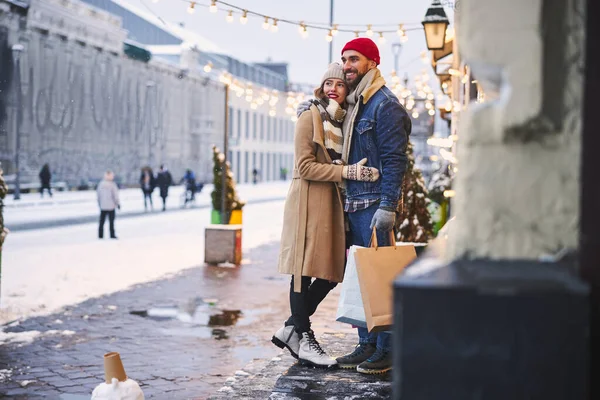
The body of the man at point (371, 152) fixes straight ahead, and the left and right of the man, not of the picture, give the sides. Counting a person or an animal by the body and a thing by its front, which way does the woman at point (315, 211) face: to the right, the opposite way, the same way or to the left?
to the left

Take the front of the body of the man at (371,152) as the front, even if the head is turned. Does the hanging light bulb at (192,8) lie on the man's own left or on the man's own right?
on the man's own right

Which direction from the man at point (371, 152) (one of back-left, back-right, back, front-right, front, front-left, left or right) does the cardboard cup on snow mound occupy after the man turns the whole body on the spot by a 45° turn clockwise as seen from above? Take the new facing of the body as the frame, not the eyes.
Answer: front-left

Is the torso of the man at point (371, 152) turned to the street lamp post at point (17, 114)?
no

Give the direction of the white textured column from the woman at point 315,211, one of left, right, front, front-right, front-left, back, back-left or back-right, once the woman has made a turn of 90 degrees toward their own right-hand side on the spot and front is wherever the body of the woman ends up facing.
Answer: front-left

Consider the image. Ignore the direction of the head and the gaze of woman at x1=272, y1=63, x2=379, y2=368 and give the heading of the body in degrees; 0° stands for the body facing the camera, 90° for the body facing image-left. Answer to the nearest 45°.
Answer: approximately 315°

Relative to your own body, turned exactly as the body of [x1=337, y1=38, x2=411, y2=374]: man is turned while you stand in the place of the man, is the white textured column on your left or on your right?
on your left

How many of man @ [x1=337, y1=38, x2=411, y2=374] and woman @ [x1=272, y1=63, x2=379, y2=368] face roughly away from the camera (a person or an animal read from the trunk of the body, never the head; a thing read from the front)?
0

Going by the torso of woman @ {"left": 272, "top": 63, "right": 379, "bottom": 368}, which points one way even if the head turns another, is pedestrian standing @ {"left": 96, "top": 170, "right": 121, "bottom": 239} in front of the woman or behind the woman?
behind

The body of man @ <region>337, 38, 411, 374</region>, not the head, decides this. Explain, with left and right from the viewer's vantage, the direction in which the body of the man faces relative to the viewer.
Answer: facing the viewer and to the left of the viewer

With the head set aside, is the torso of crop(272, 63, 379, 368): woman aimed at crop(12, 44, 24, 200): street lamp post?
no
